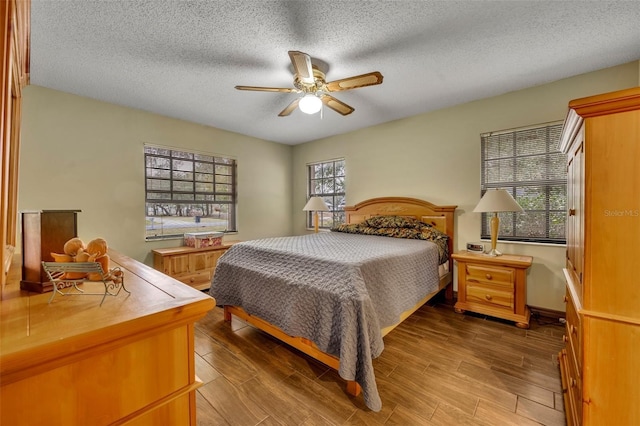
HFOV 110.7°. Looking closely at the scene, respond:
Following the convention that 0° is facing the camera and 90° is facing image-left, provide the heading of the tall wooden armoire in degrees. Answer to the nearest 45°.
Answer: approximately 90°

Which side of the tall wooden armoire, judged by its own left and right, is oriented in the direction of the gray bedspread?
front

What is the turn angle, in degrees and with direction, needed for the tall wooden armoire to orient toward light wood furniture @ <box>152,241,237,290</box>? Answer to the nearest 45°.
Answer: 0° — it already faces it

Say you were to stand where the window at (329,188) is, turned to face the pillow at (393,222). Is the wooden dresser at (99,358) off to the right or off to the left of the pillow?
right

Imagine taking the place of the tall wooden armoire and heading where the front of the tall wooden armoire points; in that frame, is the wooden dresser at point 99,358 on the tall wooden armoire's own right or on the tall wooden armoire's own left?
on the tall wooden armoire's own left

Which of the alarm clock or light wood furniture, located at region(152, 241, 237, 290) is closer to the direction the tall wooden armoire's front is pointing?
the light wood furniture

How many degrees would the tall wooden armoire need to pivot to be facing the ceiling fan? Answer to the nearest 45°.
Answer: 0° — it already faces it

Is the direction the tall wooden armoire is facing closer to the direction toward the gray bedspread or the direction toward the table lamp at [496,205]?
the gray bedspread

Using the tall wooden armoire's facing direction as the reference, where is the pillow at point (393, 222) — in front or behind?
in front

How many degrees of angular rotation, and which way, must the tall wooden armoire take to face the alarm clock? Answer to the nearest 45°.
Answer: approximately 45° to its right
